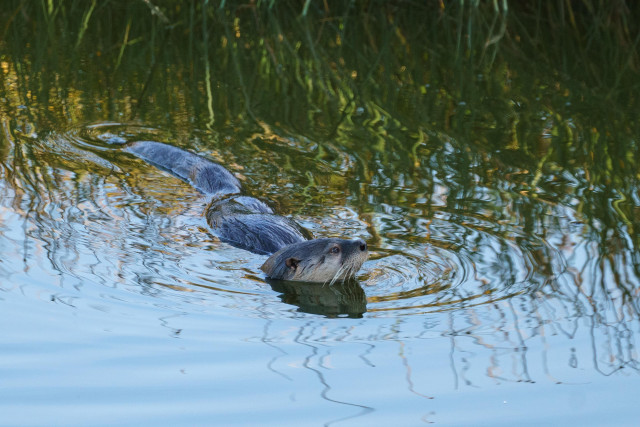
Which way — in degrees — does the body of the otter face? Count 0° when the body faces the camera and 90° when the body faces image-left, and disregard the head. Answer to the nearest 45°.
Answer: approximately 315°
